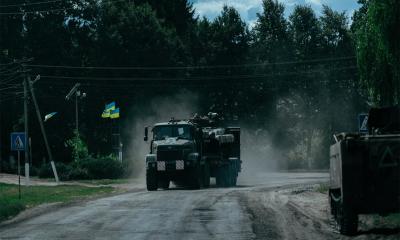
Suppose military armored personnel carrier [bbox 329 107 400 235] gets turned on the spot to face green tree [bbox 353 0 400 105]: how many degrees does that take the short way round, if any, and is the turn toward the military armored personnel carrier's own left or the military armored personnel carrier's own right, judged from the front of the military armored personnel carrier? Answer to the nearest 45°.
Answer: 0° — it already faces it

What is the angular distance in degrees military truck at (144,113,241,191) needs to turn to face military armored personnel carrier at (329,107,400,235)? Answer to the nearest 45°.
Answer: approximately 45° to its left

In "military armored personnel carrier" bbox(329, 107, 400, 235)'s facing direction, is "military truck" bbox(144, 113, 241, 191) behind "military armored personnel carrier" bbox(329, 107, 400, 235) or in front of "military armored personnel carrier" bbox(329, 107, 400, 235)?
in front

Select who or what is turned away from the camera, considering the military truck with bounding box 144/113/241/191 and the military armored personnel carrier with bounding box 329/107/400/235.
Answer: the military armored personnel carrier with bounding box 329/107/400/235

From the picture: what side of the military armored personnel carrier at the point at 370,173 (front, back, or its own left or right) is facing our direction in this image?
back

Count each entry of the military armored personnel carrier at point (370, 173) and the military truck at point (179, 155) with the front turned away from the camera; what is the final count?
1

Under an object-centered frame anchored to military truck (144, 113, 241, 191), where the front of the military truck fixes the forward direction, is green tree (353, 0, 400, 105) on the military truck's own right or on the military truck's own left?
on the military truck's own left

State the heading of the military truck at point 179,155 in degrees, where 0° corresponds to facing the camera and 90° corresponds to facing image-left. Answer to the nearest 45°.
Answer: approximately 45°
